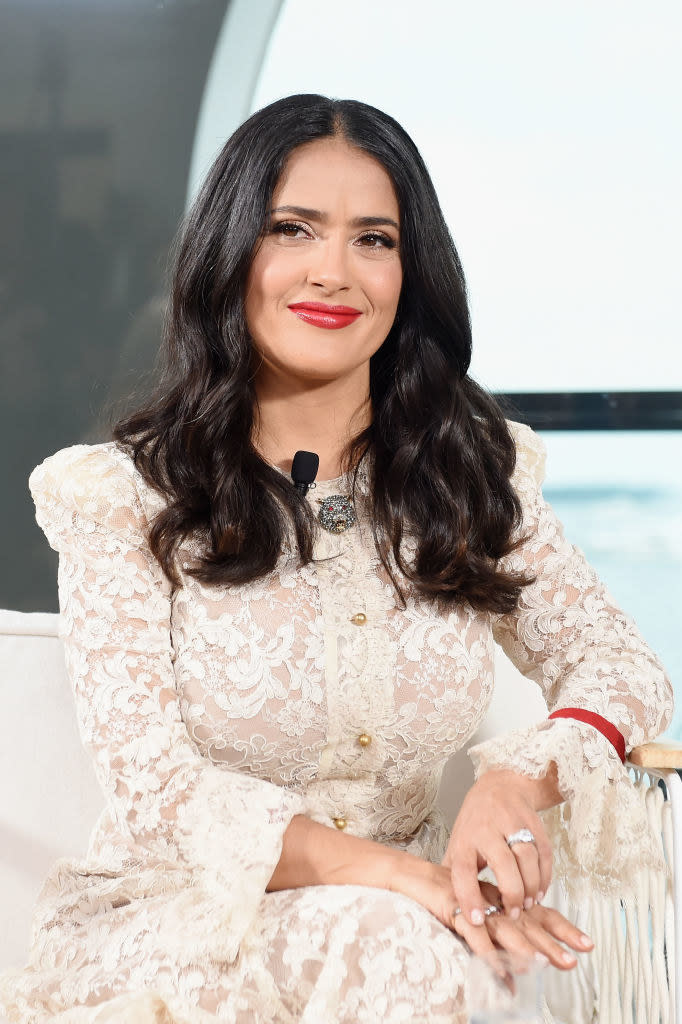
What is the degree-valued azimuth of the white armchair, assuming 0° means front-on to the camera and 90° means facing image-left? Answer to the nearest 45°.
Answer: approximately 0°
